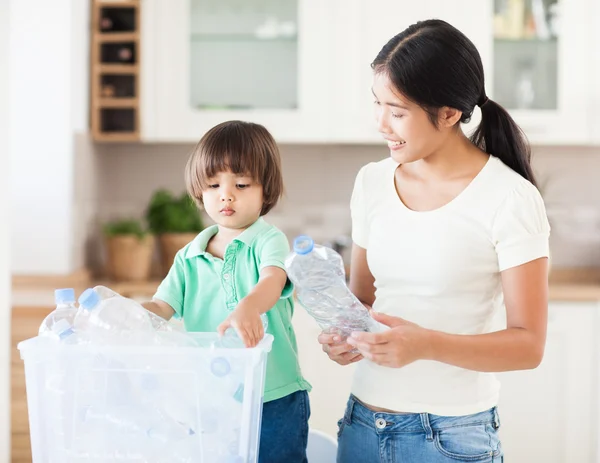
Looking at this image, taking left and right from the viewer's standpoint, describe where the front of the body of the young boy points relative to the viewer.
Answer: facing the viewer and to the left of the viewer

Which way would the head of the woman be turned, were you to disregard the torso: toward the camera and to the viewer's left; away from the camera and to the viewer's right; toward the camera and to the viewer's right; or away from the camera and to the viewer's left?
toward the camera and to the viewer's left

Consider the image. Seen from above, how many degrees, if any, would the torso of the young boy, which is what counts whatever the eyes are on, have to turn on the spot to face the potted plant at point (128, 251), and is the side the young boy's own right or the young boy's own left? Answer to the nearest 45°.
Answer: approximately 135° to the young boy's own right

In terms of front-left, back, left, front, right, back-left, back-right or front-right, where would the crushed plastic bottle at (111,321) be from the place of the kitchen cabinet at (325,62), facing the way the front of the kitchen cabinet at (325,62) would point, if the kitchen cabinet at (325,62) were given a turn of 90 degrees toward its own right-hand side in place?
left

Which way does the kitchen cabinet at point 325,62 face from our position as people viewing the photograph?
facing the viewer

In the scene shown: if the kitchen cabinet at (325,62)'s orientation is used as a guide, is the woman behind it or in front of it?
in front

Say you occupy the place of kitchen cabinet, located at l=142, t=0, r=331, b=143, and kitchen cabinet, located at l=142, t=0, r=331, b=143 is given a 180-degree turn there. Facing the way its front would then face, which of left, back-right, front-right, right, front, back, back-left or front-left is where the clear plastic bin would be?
back

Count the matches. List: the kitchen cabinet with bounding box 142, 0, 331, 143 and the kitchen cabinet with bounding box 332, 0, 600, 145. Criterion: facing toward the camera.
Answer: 2

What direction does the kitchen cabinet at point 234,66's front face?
toward the camera

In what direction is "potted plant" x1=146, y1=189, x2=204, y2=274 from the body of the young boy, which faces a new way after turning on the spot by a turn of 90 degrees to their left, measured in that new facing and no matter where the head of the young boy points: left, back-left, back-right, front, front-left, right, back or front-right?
back-left

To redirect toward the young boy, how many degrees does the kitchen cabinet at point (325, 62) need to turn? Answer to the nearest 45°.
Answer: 0° — it already faces them

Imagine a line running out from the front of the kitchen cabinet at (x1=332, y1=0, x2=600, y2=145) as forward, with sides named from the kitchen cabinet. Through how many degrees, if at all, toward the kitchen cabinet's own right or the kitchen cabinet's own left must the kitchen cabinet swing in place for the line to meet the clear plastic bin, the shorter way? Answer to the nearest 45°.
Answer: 0° — it already faces it
